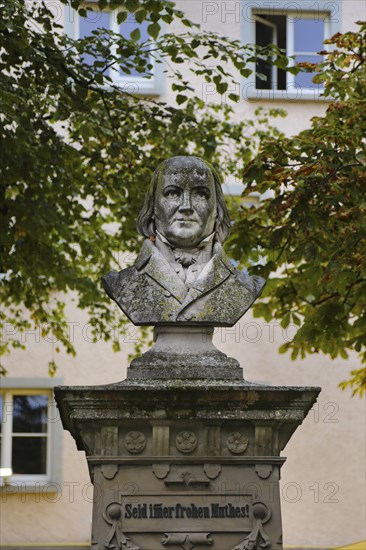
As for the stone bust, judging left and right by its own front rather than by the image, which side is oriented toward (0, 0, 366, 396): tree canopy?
back

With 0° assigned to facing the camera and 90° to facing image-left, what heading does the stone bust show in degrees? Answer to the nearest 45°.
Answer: approximately 0°
